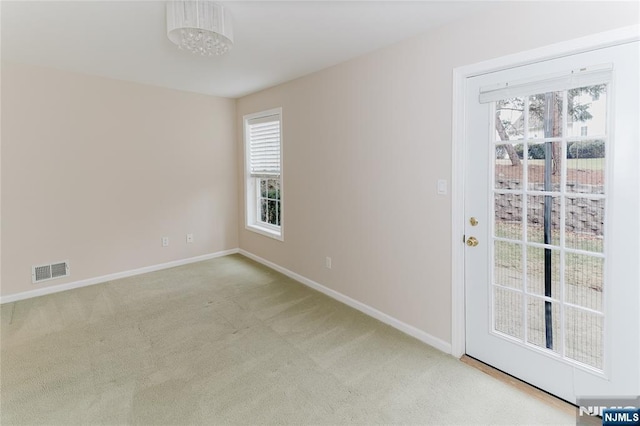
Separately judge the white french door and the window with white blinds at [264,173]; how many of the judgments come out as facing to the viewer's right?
0

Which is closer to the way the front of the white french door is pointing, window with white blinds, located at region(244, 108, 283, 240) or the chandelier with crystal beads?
the chandelier with crystal beads

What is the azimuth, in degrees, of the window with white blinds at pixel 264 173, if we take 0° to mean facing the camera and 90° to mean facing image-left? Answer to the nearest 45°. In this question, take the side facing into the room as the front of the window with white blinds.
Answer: approximately 45°

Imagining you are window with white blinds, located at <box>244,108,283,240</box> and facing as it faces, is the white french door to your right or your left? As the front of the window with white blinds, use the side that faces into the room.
on your left

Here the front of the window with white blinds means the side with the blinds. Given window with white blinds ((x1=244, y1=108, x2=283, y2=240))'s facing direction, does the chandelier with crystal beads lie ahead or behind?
ahead

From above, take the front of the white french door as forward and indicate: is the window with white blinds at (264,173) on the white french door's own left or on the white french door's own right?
on the white french door's own right
